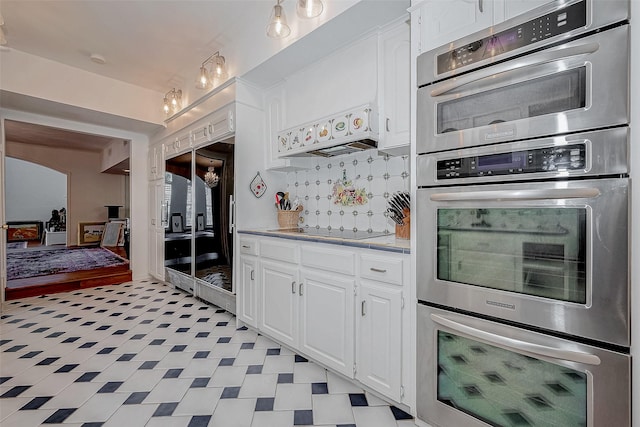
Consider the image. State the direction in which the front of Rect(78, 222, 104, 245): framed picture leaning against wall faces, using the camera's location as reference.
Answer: facing the viewer

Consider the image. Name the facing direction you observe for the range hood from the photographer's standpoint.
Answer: facing the viewer and to the left of the viewer

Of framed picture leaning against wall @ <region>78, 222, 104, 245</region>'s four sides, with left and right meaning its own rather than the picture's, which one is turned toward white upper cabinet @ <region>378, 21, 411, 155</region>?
front

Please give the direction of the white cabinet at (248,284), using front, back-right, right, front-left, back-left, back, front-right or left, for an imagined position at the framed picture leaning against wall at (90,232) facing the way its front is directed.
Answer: front

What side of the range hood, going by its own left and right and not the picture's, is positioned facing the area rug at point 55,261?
right

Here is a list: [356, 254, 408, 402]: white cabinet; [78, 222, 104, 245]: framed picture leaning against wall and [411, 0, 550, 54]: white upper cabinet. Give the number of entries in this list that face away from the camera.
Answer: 0

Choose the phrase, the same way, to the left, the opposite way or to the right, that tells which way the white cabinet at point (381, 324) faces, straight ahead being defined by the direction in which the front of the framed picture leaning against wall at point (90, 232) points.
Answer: to the right

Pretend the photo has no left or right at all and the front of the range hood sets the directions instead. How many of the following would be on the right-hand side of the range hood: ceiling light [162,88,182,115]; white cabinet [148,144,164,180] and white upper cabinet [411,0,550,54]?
2

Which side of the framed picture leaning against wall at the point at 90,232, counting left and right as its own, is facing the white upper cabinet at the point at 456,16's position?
front

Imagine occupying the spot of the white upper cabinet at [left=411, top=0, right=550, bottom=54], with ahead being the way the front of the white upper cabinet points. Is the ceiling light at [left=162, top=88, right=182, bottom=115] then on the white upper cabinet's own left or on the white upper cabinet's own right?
on the white upper cabinet's own right
